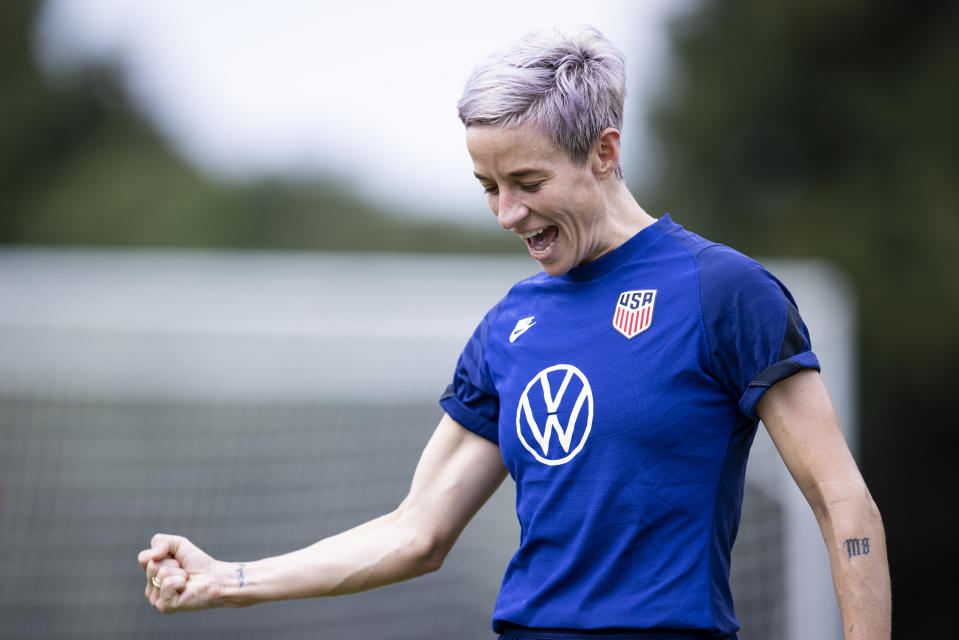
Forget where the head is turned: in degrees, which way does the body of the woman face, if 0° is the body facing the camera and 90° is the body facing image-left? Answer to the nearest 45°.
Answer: approximately 45°

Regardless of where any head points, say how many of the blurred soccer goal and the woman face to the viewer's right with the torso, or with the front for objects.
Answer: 0

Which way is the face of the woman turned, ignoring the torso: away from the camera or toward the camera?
toward the camera

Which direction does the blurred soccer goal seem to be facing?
toward the camera

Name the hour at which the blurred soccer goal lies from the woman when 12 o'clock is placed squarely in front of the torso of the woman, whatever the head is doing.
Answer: The blurred soccer goal is roughly at 4 o'clock from the woman.

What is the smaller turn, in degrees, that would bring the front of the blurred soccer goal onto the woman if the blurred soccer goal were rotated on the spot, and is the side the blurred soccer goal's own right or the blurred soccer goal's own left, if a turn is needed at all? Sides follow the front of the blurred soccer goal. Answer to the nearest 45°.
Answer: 0° — it already faces them
